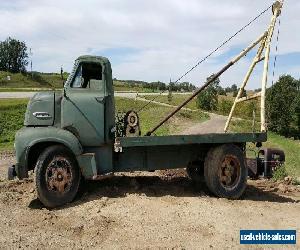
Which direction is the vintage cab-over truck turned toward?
to the viewer's left

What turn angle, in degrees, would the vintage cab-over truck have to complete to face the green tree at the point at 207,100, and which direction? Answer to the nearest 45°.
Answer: approximately 90° to its right
